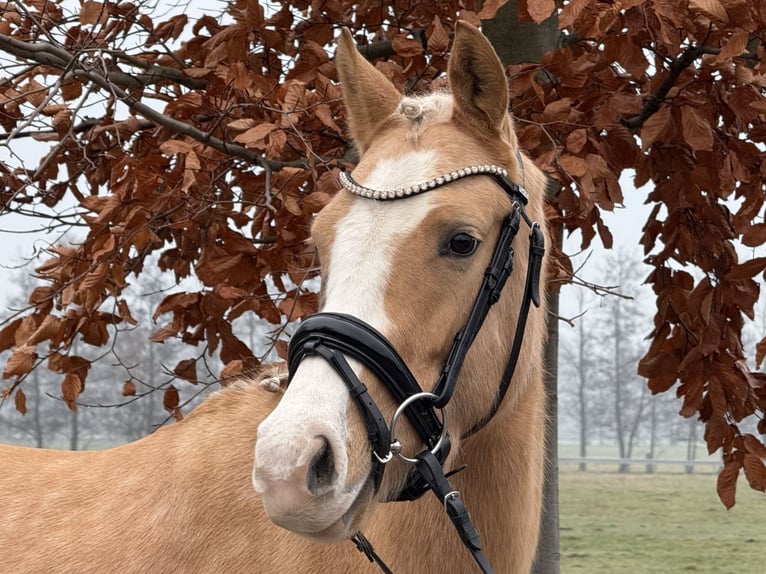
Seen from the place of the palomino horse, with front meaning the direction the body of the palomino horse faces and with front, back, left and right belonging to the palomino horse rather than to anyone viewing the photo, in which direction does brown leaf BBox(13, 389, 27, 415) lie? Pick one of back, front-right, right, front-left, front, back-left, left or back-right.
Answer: back-left

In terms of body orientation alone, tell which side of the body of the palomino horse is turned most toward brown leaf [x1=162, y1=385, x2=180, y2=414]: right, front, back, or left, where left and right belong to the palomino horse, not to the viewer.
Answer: left

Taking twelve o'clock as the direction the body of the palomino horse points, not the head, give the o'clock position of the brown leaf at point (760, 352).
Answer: The brown leaf is roughly at 11 o'clock from the palomino horse.

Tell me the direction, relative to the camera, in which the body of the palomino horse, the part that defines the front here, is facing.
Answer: to the viewer's right

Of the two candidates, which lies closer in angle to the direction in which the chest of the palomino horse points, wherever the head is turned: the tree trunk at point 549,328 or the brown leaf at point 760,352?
the brown leaf

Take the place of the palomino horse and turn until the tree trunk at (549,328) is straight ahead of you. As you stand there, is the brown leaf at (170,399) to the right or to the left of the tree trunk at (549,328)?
left

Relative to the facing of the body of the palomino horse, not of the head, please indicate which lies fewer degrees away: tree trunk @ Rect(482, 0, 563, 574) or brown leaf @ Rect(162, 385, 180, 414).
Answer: the tree trunk
